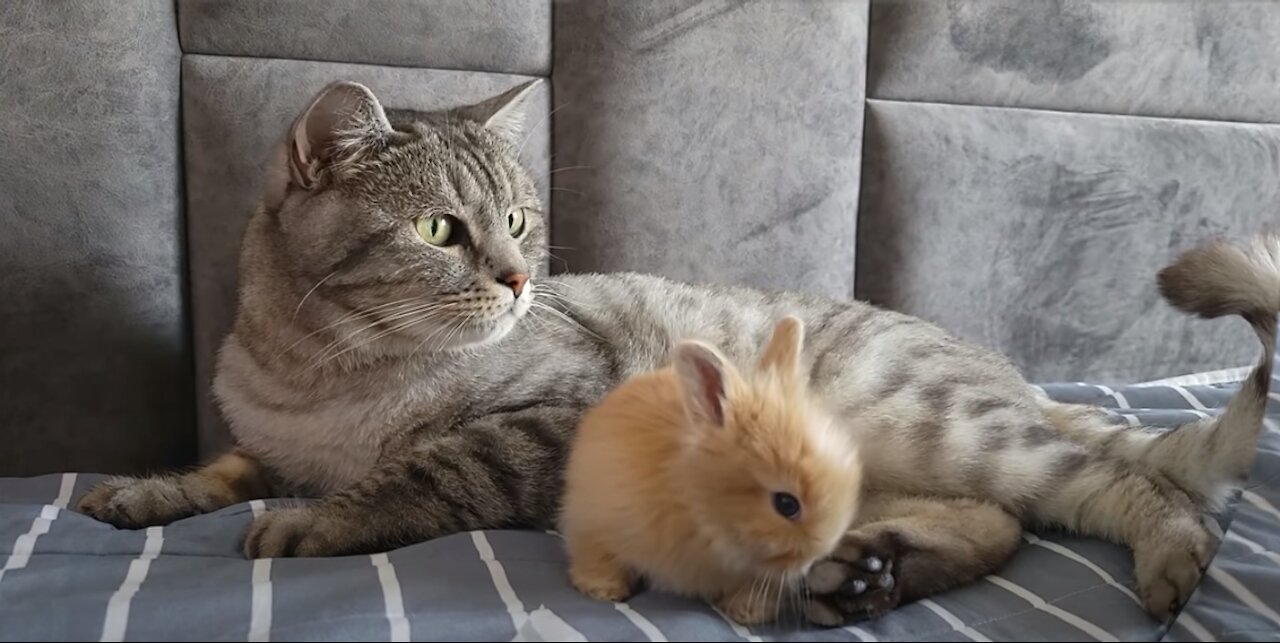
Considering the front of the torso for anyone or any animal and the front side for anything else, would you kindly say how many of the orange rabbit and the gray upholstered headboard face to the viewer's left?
0

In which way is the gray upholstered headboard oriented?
toward the camera

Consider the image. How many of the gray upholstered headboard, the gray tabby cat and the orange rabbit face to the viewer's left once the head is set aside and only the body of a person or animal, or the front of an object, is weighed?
1

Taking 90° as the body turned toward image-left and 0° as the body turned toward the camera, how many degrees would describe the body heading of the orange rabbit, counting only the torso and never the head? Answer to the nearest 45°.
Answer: approximately 315°

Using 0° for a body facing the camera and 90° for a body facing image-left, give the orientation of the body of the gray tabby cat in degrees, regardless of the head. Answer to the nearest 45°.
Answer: approximately 90°

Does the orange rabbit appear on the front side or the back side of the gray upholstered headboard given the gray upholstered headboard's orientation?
on the front side

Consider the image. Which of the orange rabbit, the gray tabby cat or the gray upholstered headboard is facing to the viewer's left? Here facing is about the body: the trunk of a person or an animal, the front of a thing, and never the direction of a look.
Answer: the gray tabby cat

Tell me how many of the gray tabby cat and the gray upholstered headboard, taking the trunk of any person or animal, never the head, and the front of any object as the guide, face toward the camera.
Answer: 1

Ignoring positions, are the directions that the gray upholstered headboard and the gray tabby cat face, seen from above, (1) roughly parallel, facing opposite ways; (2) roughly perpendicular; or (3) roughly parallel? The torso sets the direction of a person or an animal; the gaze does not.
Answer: roughly perpendicular
